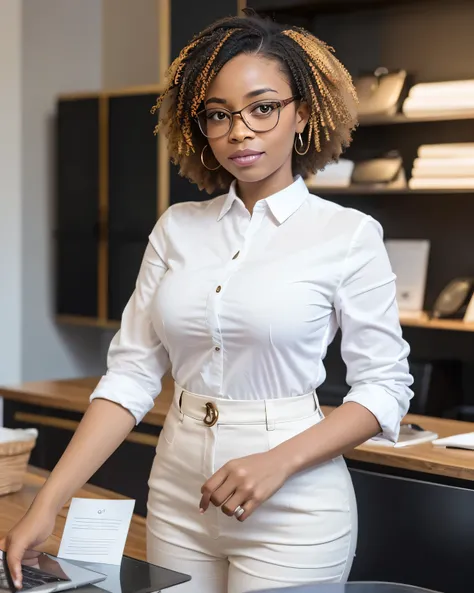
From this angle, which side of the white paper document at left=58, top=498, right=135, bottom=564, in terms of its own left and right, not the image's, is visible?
front

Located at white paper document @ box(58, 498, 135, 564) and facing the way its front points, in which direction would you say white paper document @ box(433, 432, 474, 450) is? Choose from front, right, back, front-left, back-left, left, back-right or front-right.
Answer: back-left

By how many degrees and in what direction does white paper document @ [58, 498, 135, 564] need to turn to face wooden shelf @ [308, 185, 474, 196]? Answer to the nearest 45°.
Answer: approximately 135° to its left

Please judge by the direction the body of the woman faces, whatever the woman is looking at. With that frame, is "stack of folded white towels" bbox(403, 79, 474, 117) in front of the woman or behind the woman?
behind

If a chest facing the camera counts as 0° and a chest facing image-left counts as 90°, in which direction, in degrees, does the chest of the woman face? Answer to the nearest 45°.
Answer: approximately 45°

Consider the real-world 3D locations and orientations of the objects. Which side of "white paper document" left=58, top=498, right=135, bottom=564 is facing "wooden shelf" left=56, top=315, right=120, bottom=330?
back

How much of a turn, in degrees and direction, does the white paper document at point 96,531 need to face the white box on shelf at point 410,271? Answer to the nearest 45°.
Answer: approximately 135° to its left

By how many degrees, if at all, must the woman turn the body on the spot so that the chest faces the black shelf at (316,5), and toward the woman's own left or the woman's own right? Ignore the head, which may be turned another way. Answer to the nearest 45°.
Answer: approximately 135° to the woman's own right
